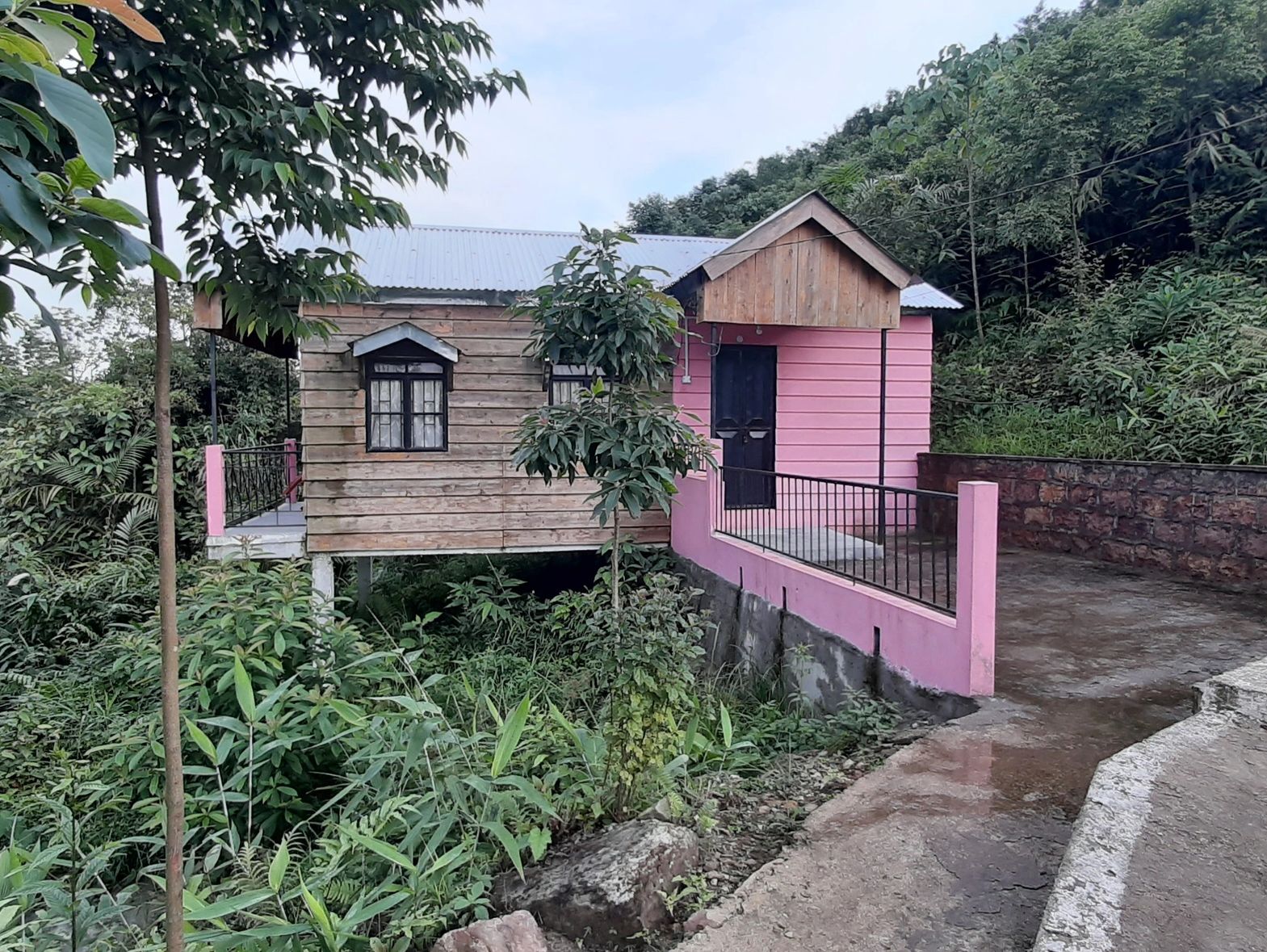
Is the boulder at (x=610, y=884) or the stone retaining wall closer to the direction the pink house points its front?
the boulder

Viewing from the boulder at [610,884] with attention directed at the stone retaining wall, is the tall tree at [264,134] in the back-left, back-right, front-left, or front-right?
back-left

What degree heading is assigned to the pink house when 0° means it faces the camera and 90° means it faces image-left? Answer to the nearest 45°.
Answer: approximately 0°

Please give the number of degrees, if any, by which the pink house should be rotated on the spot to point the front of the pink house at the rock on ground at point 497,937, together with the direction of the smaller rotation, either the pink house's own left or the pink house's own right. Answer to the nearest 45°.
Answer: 0° — it already faces it

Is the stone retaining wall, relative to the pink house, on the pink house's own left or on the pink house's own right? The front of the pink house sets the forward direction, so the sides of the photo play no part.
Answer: on the pink house's own left

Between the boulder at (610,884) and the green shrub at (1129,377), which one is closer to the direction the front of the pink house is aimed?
the boulder

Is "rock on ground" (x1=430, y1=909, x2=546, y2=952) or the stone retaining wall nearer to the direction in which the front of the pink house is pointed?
the rock on ground

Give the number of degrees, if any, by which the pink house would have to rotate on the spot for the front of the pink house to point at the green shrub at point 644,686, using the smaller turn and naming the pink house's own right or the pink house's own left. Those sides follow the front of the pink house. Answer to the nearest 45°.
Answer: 0° — it already faces it
